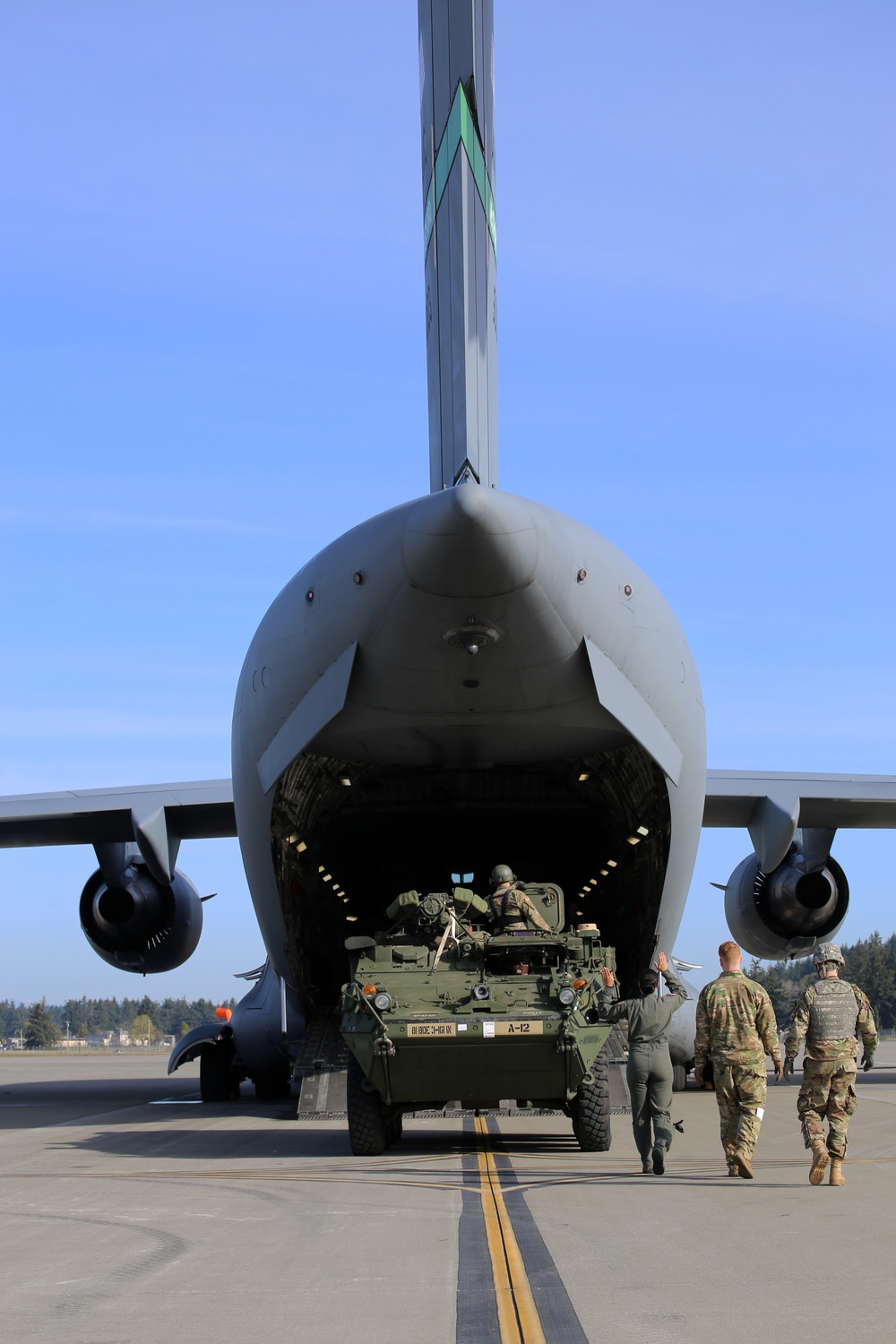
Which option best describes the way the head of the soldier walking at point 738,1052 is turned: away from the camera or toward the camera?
away from the camera

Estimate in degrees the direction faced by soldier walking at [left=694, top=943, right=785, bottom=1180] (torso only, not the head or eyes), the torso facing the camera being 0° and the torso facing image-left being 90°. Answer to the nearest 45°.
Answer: approximately 180°

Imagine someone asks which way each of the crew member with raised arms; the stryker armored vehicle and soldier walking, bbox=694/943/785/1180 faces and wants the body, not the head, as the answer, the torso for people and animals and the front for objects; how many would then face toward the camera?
1

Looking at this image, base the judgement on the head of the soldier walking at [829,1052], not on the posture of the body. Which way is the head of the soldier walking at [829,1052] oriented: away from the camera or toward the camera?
away from the camera

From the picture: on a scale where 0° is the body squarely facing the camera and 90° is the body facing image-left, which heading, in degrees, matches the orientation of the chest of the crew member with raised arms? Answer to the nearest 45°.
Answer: approximately 180°

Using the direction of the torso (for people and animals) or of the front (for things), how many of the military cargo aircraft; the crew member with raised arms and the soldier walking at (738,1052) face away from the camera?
3

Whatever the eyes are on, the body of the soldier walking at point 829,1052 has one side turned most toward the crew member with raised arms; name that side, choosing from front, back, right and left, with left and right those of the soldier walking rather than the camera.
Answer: left

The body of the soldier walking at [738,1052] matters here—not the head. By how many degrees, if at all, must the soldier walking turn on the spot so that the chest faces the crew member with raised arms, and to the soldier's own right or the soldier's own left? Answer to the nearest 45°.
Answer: approximately 45° to the soldier's own left

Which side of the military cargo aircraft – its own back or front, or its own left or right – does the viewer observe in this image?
back

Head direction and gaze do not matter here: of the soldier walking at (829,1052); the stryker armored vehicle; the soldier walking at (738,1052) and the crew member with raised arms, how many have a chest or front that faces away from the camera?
3

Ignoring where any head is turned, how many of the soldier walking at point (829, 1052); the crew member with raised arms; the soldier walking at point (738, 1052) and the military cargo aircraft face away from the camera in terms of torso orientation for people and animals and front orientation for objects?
4

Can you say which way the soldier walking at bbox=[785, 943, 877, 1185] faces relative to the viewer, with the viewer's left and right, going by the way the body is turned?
facing away from the viewer

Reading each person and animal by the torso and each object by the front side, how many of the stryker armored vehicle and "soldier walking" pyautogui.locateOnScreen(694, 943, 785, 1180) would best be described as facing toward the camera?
1

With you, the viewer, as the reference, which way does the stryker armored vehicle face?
facing the viewer
